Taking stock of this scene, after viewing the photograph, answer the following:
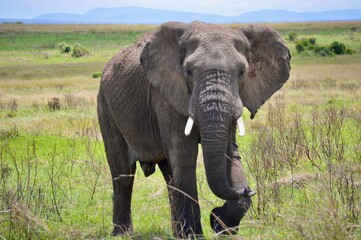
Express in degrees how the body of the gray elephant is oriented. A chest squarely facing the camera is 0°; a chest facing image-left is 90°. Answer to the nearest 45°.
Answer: approximately 315°

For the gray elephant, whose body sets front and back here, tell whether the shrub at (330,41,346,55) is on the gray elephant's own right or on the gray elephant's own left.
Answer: on the gray elephant's own left
